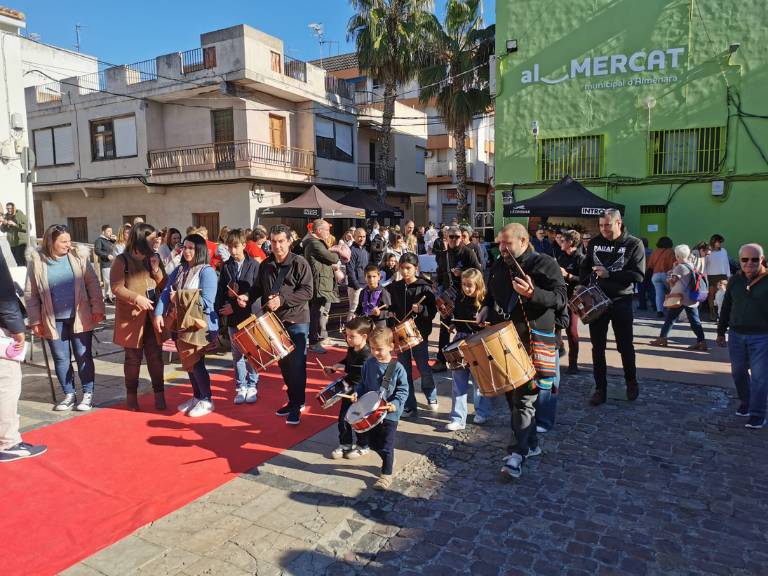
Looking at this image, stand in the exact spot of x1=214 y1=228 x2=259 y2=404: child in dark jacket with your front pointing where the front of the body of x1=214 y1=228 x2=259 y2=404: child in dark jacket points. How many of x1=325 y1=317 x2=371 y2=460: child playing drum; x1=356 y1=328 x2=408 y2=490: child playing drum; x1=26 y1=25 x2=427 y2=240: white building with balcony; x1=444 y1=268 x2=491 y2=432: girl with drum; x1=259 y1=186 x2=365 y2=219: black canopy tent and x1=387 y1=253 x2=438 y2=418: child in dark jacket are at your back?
2

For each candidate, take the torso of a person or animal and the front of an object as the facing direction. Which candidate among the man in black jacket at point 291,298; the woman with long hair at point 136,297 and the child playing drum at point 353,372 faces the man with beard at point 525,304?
the woman with long hair

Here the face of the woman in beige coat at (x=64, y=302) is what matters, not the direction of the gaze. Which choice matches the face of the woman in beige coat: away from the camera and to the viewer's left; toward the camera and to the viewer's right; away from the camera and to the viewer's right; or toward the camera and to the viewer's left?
toward the camera and to the viewer's right

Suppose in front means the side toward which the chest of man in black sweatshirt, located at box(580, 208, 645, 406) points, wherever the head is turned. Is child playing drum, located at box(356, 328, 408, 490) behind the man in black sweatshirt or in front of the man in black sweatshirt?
in front

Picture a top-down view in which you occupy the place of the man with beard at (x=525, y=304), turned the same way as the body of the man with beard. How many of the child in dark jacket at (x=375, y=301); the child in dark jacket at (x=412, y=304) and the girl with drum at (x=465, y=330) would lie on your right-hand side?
3

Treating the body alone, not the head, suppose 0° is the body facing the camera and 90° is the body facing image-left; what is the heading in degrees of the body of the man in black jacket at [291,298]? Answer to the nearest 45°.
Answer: approximately 45°

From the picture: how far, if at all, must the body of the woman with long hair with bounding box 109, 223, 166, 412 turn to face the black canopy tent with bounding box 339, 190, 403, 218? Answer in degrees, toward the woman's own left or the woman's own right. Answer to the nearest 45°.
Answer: approximately 90° to the woman's own left

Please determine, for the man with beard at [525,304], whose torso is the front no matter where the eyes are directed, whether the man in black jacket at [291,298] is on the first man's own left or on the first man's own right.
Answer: on the first man's own right

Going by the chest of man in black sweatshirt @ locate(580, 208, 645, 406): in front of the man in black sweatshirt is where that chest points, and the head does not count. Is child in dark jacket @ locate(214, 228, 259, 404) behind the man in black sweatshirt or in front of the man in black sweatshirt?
in front

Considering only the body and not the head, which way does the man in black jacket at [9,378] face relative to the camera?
to the viewer's right

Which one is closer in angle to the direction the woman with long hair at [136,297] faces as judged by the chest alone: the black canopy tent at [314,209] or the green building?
the green building

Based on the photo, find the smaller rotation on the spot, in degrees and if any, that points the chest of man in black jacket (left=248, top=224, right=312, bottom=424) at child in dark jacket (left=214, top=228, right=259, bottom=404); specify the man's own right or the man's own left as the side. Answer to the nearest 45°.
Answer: approximately 90° to the man's own right
